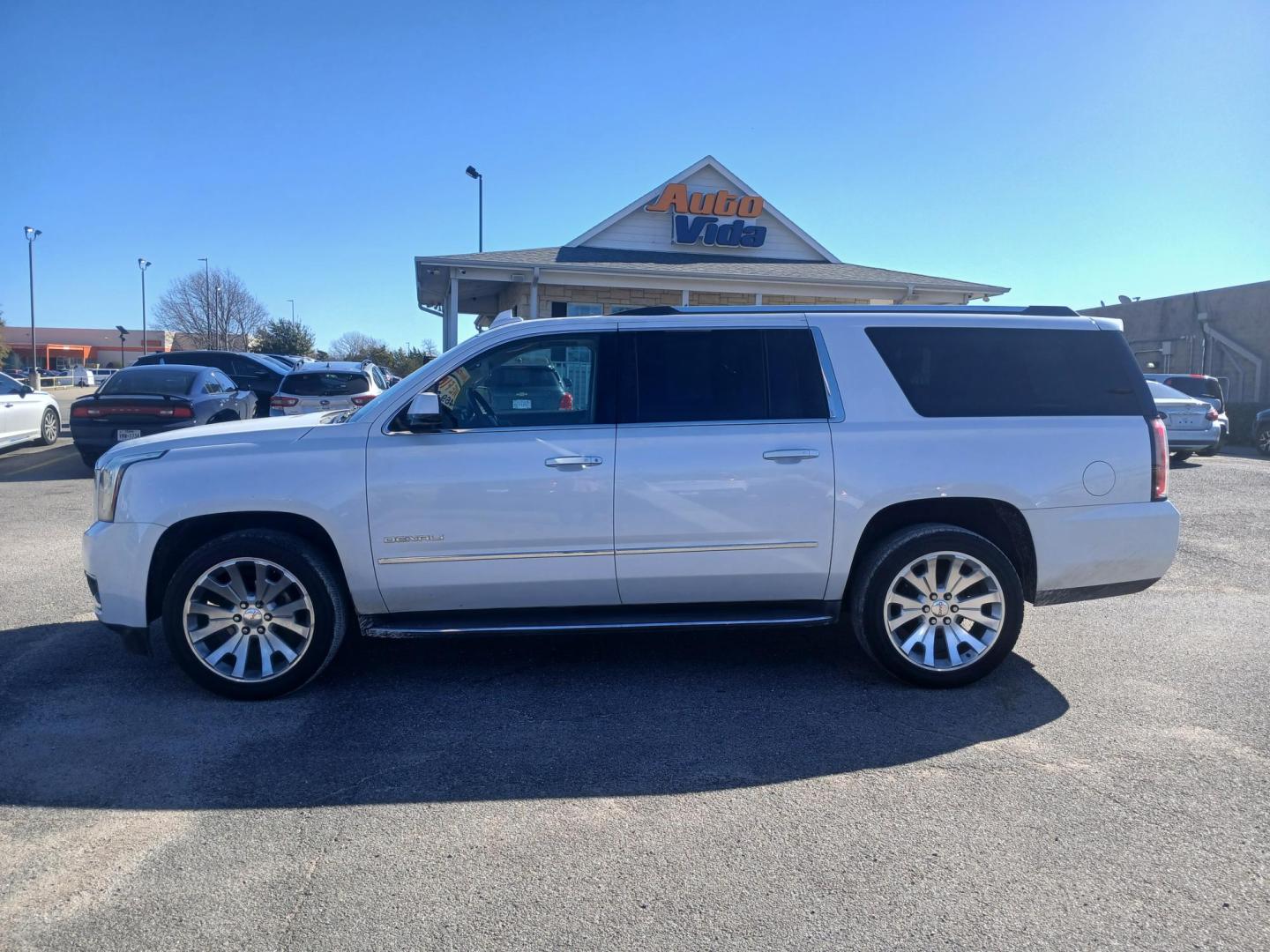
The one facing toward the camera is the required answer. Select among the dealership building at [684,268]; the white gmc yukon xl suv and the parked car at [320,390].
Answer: the dealership building

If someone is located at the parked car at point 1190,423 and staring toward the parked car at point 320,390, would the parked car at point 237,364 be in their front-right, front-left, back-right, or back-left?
front-right

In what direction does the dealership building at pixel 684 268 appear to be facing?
toward the camera

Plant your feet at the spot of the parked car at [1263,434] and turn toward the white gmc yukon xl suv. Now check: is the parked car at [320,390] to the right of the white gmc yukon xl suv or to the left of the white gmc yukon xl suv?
right

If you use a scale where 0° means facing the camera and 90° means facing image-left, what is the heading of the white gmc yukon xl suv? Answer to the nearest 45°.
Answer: approximately 90°

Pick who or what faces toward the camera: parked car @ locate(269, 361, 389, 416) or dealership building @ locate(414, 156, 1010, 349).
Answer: the dealership building

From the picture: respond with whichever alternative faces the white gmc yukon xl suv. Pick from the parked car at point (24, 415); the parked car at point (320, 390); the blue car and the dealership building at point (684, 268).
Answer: the dealership building

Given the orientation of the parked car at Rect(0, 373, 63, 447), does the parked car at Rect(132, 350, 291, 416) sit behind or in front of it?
in front

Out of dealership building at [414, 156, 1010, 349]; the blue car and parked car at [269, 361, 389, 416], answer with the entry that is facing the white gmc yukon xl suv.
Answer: the dealership building

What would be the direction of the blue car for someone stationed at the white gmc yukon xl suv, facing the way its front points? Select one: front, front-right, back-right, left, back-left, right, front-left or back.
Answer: front-right

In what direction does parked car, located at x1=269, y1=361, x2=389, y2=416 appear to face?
away from the camera

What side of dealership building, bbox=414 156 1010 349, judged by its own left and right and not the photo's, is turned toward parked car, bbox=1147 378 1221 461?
left

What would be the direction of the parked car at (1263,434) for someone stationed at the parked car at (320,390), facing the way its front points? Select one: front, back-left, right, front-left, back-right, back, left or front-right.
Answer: right

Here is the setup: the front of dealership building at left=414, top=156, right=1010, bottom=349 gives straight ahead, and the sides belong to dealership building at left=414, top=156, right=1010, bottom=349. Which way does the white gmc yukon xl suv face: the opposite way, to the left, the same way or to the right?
to the right
